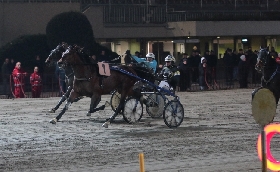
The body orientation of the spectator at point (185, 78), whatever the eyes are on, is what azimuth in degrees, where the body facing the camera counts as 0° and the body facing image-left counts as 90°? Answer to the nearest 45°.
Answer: approximately 0°

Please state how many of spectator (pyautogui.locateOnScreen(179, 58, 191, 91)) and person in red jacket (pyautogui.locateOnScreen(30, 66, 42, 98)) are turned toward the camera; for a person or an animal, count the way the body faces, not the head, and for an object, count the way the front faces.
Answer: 2

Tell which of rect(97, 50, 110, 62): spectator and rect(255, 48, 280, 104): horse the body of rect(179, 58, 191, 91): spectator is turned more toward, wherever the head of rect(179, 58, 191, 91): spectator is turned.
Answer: the horse

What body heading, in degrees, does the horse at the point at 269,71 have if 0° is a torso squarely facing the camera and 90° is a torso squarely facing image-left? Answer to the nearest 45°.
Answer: approximately 45°

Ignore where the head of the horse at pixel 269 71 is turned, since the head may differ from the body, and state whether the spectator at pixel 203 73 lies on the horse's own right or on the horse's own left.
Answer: on the horse's own right

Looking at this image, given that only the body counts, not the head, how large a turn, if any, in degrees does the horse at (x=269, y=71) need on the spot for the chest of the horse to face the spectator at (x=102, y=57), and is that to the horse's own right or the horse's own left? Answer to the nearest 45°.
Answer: approximately 90° to the horse's own right

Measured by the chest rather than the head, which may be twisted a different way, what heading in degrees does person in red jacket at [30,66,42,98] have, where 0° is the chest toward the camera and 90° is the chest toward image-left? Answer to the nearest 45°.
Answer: approximately 0°

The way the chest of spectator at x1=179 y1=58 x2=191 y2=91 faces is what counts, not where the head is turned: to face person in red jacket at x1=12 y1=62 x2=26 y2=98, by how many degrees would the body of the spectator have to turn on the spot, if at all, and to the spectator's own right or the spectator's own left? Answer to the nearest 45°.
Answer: approximately 90° to the spectator's own right

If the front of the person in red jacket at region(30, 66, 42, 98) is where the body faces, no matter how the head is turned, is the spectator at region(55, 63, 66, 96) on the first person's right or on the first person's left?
on the first person's left
